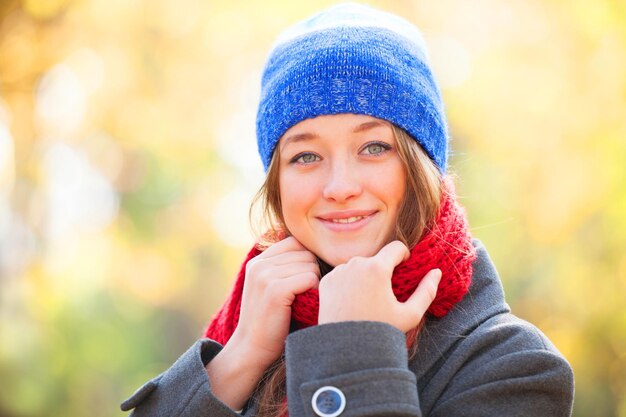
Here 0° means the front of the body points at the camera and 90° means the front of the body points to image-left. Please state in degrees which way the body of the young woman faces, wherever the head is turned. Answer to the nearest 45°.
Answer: approximately 0°
